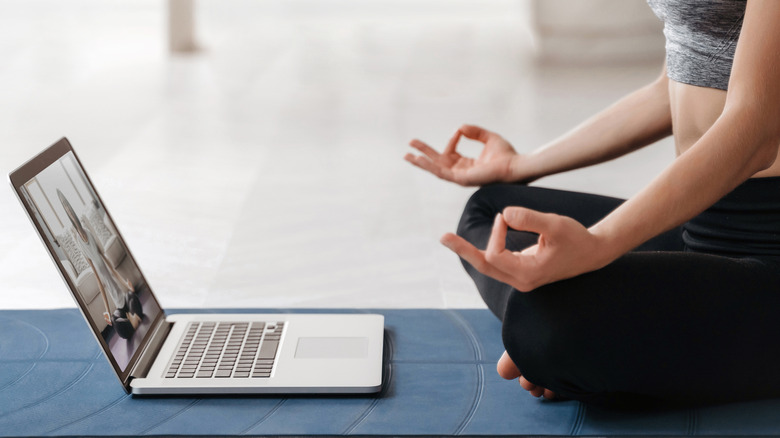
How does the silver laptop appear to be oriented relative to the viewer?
to the viewer's right

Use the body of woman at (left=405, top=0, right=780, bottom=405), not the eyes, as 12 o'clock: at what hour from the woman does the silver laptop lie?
The silver laptop is roughly at 12 o'clock from the woman.

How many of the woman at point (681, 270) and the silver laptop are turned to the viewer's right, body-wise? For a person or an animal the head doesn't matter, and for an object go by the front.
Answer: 1

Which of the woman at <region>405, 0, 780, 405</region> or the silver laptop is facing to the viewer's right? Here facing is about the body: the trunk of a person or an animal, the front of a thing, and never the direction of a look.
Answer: the silver laptop

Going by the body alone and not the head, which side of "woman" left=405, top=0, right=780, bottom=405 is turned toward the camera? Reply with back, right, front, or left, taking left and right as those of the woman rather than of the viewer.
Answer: left
